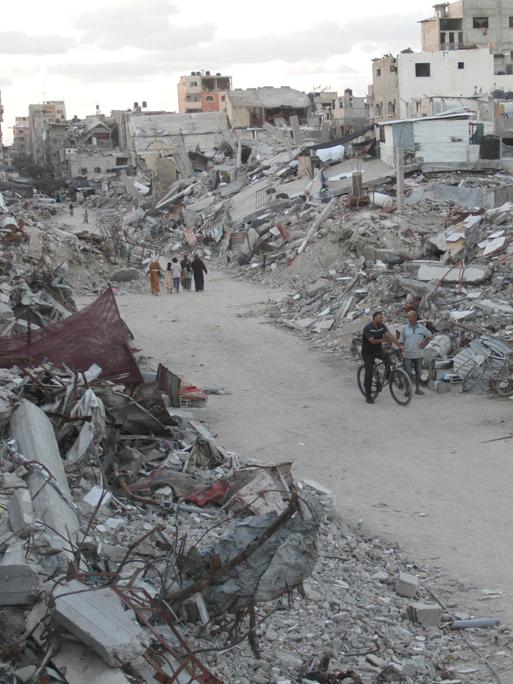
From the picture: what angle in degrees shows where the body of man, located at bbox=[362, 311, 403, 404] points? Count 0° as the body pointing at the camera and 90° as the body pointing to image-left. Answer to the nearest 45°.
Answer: approximately 315°

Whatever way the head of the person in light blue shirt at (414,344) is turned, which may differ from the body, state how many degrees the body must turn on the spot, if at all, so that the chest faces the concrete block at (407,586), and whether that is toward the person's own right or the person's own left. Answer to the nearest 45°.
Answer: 0° — they already face it

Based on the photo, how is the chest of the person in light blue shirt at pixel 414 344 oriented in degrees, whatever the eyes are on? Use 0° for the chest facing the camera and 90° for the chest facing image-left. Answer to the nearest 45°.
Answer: approximately 0°

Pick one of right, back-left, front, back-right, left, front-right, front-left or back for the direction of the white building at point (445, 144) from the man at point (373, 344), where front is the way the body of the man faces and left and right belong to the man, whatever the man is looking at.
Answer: back-left

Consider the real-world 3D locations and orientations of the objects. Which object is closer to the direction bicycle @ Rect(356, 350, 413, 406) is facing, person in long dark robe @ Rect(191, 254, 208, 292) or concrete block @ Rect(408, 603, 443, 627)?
the concrete block

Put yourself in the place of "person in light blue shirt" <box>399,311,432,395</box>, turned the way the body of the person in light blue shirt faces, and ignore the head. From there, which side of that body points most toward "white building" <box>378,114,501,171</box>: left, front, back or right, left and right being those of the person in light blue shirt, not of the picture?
back

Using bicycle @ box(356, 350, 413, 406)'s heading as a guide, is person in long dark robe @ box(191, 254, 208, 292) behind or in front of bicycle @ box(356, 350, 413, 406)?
behind

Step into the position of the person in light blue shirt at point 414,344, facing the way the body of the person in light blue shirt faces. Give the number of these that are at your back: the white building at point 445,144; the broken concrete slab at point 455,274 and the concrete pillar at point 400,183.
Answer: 3

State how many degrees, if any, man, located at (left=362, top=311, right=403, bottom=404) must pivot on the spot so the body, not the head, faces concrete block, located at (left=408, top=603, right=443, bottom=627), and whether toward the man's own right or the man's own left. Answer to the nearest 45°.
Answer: approximately 45° to the man's own right
